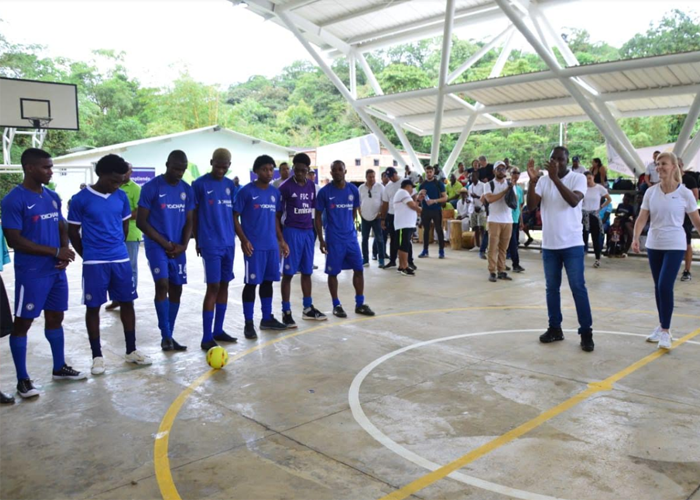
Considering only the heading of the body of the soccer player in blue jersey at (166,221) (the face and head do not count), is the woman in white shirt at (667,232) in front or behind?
in front

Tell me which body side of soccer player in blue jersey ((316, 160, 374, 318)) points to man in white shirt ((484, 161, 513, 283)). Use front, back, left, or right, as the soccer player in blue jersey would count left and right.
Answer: left

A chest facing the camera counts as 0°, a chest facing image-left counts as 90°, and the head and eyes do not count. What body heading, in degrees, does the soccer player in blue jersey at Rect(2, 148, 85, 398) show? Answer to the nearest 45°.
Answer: approximately 315°

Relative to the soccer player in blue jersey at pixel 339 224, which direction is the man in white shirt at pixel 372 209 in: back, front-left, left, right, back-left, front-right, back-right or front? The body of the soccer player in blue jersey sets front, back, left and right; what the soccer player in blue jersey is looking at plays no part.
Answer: back-left

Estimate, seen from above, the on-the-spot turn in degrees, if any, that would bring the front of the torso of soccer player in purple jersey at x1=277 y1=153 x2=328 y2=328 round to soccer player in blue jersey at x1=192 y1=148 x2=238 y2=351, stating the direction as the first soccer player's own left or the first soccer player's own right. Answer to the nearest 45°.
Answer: approximately 90° to the first soccer player's own right

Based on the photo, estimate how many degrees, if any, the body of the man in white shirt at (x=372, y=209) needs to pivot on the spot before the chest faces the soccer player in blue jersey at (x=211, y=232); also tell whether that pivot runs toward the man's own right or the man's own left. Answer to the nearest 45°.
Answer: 0° — they already face them

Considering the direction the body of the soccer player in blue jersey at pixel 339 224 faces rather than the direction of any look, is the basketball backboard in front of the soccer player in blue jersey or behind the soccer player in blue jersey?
behind

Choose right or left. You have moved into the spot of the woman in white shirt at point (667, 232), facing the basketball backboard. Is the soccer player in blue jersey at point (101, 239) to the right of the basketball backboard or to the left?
left

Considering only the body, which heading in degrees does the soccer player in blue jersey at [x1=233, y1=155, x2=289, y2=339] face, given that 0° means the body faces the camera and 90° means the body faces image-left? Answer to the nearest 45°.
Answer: approximately 315°

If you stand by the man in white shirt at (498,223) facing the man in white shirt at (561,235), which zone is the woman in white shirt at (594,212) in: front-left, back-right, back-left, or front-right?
back-left
